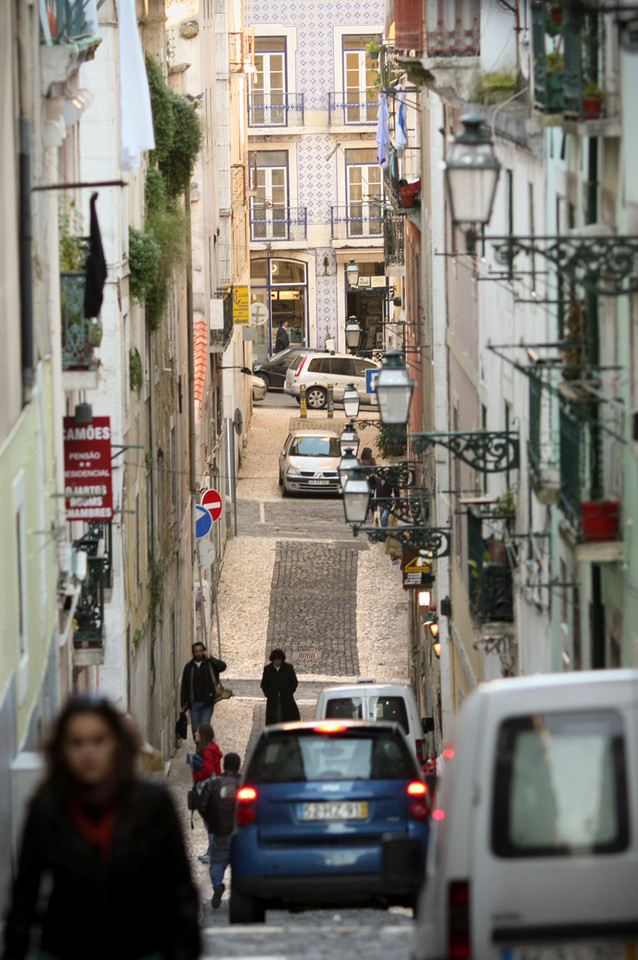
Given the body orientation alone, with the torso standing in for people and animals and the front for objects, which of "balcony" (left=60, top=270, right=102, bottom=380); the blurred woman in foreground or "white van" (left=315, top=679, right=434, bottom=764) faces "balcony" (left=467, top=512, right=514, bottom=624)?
"balcony" (left=60, top=270, right=102, bottom=380)

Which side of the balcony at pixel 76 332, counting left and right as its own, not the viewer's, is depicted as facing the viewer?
right

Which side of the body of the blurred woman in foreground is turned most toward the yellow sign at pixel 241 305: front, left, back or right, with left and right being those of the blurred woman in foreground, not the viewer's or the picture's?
back

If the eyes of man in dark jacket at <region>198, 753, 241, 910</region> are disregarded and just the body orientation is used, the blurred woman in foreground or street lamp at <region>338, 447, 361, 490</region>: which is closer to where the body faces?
the street lamp

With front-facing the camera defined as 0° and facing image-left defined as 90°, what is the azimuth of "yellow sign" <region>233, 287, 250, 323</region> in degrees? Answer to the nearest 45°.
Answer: approximately 0°

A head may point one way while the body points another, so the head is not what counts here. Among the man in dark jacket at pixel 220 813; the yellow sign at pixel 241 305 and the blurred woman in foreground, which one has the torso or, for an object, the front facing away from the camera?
the man in dark jacket

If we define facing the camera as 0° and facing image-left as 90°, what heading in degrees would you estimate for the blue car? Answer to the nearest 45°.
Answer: approximately 180°

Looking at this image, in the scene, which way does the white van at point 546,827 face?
away from the camera

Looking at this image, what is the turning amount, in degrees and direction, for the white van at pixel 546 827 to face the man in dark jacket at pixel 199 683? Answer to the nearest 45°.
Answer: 0° — it already faces them

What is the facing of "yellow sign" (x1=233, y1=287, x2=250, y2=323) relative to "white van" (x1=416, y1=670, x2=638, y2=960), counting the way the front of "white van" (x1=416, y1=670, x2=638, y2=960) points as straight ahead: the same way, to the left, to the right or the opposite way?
the opposite way
